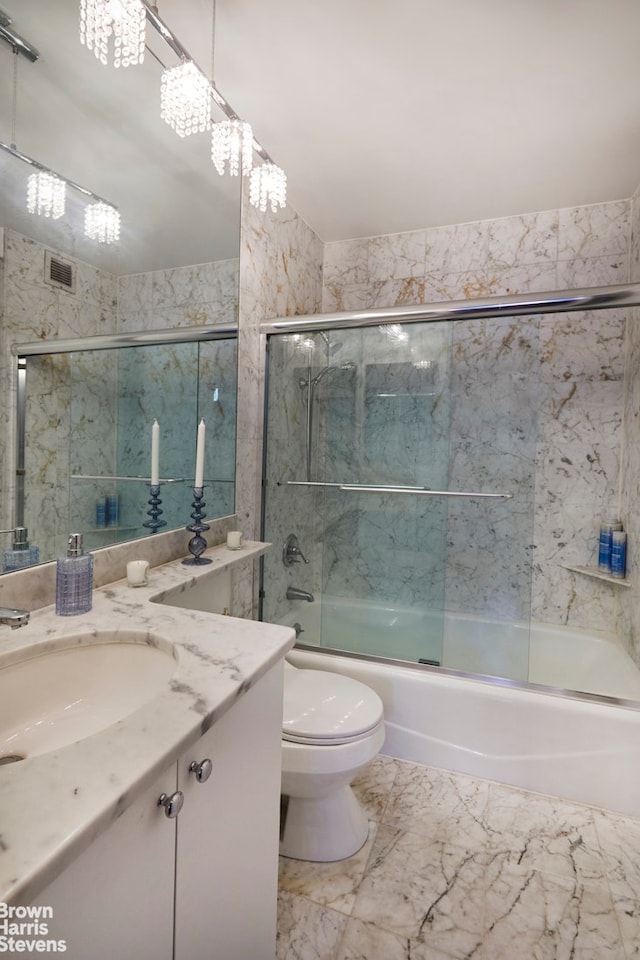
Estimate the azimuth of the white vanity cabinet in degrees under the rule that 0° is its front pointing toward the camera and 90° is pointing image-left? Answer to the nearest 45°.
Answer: approximately 315°

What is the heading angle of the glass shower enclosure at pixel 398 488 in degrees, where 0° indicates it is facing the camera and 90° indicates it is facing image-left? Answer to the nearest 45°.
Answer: approximately 0°

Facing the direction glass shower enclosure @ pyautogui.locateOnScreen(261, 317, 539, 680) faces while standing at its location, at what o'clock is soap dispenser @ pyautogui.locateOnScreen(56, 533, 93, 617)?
The soap dispenser is roughly at 1 o'clock from the glass shower enclosure.

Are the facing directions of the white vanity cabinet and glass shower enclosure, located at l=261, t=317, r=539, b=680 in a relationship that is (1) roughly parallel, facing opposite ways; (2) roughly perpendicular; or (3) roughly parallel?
roughly perpendicular

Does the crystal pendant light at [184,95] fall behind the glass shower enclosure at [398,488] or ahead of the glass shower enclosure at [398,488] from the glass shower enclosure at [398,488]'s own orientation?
ahead

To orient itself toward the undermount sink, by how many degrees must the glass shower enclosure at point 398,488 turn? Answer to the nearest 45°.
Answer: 0° — it already faces it

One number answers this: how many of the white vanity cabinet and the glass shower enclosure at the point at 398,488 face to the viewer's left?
0
